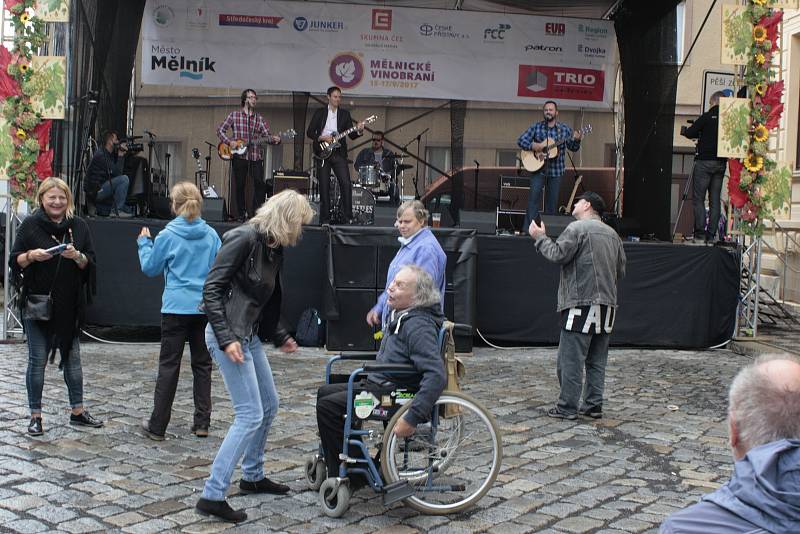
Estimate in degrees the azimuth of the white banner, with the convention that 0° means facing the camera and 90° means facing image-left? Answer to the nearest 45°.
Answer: approximately 0°

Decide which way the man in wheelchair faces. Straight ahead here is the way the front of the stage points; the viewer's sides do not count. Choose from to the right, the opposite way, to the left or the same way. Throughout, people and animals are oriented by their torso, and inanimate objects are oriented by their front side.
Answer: to the right

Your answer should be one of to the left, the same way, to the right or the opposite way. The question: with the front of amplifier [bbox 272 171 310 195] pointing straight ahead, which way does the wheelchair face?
to the right

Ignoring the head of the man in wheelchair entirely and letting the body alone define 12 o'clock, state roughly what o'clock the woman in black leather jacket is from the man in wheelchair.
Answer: The woman in black leather jacket is roughly at 12 o'clock from the man in wheelchair.

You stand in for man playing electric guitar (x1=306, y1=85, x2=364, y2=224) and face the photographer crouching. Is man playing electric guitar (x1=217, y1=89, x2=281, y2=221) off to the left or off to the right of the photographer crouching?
right

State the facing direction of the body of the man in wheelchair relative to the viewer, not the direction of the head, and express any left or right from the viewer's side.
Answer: facing to the left of the viewer

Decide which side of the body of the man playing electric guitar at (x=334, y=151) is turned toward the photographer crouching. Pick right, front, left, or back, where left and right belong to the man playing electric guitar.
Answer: right

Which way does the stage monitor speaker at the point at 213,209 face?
away from the camera

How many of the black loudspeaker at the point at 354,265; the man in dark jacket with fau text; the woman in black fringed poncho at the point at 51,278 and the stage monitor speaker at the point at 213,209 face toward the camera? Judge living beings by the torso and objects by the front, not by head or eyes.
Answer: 2

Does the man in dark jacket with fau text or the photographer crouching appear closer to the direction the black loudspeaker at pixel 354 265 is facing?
the man in dark jacket with fau text

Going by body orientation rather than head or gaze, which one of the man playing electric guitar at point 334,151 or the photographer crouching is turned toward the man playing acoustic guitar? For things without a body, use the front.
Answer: the photographer crouching
